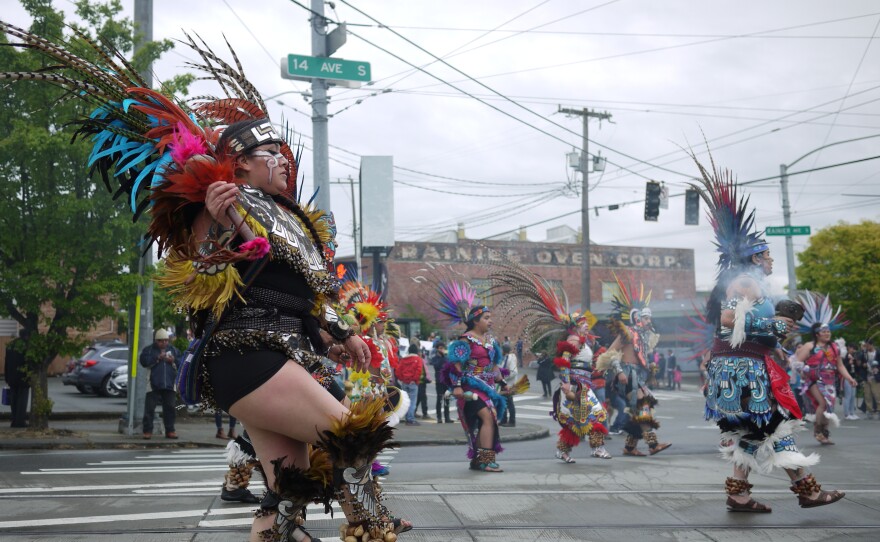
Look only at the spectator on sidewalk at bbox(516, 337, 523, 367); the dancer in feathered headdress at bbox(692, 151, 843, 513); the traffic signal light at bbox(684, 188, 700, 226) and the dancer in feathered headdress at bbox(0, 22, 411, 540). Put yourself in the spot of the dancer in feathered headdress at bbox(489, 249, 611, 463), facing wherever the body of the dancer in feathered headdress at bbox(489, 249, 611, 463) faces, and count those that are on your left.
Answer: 2

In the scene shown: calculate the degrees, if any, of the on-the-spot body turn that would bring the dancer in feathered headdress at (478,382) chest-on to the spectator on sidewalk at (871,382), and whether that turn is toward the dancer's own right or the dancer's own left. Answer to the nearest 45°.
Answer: approximately 90° to the dancer's own left

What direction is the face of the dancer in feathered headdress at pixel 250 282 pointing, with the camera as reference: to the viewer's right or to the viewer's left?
to the viewer's right
